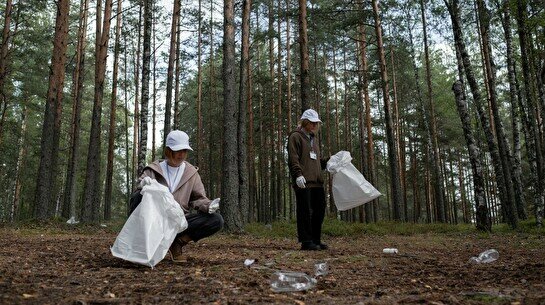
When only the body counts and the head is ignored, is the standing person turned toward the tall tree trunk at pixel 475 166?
no

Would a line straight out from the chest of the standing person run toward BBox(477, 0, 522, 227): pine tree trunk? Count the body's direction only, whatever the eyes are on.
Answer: no

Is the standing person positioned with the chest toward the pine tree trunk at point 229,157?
no

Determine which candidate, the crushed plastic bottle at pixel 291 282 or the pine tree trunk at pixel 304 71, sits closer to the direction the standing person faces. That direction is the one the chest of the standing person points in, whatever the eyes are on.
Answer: the crushed plastic bottle

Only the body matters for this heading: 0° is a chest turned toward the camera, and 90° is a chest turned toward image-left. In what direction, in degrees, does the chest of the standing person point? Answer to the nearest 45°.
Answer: approximately 315°

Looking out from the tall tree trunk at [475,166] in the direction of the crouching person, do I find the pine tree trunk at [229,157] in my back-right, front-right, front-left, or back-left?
front-right

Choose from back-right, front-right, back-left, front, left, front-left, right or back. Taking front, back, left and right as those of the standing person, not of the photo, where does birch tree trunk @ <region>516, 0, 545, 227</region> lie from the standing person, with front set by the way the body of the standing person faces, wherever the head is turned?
left

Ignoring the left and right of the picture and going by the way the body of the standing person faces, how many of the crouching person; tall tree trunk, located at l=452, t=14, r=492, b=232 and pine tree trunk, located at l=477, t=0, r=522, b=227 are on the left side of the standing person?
2

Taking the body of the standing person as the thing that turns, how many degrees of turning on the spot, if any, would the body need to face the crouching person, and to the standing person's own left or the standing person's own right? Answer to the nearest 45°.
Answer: approximately 90° to the standing person's own right

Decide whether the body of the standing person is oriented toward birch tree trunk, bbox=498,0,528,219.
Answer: no

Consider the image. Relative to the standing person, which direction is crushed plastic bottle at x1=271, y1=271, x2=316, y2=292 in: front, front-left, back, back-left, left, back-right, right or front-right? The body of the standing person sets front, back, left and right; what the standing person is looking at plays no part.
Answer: front-right

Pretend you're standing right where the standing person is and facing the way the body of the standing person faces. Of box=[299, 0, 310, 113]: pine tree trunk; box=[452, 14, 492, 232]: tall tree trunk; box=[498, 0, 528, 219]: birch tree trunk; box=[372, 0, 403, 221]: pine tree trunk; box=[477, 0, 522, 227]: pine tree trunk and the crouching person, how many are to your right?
1

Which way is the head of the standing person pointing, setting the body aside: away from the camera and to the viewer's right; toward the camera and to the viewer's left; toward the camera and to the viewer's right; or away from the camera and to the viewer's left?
toward the camera and to the viewer's right

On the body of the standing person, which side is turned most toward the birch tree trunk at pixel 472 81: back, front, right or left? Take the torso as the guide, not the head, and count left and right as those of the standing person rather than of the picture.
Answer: left
